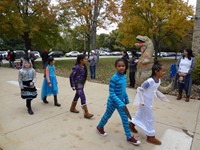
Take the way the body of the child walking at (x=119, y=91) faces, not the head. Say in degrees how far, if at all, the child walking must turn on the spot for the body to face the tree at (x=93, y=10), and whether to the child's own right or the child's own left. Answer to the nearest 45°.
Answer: approximately 135° to the child's own left

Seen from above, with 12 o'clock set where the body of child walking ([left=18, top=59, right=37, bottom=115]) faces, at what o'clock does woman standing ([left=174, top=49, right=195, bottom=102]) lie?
The woman standing is roughly at 9 o'clock from the child walking.

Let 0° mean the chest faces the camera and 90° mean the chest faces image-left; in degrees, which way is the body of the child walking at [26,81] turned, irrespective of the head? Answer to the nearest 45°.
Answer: approximately 0°

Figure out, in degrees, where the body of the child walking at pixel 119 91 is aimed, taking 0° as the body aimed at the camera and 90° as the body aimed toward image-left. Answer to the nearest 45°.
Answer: approximately 315°

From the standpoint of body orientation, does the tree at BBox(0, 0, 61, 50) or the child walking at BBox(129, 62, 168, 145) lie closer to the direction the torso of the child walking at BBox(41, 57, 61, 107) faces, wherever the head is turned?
the child walking

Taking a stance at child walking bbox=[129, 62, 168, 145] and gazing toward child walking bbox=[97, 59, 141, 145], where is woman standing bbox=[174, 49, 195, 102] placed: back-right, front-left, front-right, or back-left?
back-right

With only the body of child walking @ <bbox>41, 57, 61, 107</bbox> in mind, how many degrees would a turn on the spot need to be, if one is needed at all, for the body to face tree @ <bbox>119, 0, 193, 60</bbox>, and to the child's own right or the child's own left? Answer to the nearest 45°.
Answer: approximately 90° to the child's own left

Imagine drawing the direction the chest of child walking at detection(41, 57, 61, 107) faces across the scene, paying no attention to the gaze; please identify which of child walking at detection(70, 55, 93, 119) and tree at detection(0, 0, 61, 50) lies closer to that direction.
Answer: the child walking

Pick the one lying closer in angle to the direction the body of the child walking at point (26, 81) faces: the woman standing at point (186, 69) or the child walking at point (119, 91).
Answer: the child walking
